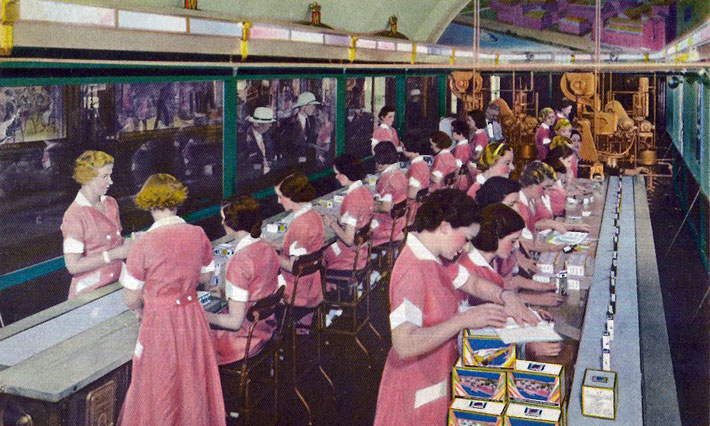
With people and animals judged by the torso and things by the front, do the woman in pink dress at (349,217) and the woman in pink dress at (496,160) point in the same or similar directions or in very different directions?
very different directions

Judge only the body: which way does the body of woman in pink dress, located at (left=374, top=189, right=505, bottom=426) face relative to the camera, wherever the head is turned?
to the viewer's right

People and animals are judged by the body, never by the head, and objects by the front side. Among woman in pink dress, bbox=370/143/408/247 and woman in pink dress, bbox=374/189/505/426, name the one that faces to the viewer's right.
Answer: woman in pink dress, bbox=374/189/505/426

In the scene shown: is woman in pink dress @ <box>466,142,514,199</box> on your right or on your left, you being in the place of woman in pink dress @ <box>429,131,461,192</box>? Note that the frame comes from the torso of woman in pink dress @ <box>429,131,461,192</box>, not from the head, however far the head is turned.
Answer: on your left

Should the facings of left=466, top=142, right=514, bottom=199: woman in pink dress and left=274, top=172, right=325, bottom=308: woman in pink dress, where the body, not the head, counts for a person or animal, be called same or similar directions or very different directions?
very different directions

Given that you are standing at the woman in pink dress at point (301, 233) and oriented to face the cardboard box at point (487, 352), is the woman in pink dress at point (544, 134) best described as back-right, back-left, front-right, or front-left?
back-left

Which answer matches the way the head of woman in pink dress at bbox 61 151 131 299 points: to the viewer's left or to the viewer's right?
to the viewer's right

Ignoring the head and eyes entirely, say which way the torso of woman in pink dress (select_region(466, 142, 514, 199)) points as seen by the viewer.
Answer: to the viewer's right

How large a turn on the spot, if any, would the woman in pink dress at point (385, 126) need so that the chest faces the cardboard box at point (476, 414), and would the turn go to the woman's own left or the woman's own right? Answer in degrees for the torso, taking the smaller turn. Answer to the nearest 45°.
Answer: approximately 45° to the woman's own right

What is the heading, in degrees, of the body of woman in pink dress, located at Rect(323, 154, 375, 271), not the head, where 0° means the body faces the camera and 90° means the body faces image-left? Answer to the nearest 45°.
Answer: approximately 90°

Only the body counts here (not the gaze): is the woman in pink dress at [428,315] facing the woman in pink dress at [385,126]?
no
